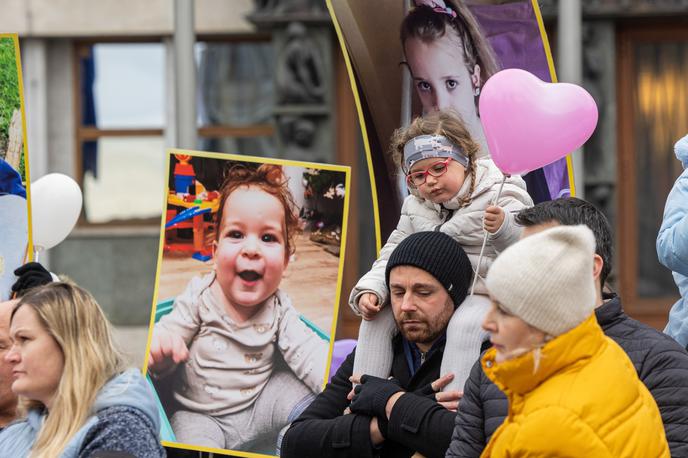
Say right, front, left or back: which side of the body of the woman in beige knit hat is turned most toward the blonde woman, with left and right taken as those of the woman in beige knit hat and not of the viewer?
front

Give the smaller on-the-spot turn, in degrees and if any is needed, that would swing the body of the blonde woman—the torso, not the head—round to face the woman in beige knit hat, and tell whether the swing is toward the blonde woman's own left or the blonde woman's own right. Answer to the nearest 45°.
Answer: approximately 135° to the blonde woman's own left

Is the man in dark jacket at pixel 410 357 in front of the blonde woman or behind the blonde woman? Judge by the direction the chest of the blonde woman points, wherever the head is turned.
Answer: behind

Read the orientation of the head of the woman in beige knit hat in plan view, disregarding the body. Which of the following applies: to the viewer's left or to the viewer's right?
to the viewer's left

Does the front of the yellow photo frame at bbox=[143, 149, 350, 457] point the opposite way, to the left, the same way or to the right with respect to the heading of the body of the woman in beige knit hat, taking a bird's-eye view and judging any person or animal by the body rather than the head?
to the left

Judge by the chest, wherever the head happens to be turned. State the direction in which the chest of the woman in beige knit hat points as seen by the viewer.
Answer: to the viewer's left

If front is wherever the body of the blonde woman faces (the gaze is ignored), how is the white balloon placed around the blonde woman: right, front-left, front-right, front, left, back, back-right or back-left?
right

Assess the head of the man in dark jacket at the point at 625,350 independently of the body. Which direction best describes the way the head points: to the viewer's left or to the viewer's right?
to the viewer's left
